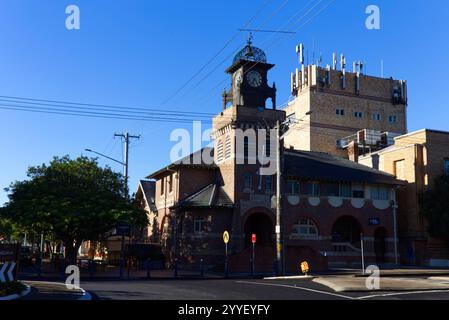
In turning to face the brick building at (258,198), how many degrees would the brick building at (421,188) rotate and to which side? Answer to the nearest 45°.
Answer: approximately 45° to its right

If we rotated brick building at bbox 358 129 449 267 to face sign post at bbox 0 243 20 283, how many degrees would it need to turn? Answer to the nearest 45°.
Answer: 0° — it already faces it

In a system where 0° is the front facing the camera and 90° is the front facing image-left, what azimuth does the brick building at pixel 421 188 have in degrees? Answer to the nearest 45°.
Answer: approximately 0°

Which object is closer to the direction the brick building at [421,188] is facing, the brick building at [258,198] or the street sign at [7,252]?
the street sign

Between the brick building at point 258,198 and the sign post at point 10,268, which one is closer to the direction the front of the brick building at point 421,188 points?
the sign post

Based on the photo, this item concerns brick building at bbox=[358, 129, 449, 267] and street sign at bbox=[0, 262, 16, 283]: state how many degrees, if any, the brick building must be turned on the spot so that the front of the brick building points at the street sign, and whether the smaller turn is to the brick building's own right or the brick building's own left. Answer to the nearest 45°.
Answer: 0° — it already faces it
